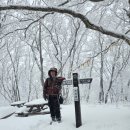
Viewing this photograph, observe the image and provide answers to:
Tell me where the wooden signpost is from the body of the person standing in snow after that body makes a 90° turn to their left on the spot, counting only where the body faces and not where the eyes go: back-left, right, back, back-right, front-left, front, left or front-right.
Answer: front-right

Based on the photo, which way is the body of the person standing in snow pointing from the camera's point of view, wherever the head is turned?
toward the camera

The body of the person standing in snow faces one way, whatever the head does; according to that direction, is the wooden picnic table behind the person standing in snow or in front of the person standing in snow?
behind
